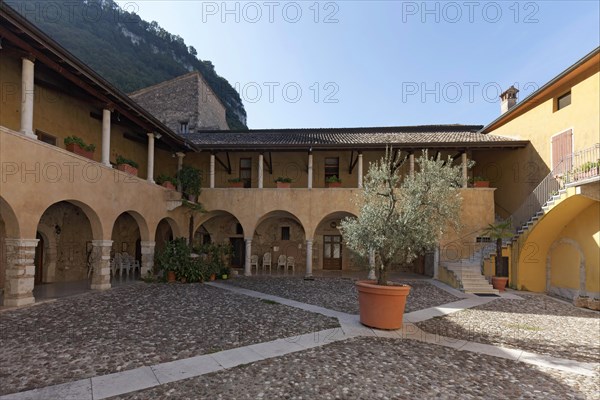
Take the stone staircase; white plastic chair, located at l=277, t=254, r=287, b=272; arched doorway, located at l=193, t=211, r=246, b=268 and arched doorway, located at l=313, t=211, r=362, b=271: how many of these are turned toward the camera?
4

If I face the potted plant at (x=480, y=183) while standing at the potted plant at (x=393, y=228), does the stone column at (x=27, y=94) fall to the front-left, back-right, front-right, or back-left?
back-left

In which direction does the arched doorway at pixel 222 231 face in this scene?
toward the camera

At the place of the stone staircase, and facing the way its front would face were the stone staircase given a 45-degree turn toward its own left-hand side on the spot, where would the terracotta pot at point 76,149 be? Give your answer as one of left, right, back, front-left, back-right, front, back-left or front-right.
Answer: right

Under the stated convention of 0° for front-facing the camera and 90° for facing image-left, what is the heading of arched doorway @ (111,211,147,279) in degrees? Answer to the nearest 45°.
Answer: approximately 315°

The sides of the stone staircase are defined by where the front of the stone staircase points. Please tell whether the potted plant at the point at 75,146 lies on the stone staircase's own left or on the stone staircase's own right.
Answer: on the stone staircase's own right

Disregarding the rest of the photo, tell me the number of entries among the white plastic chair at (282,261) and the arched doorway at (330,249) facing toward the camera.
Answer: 2

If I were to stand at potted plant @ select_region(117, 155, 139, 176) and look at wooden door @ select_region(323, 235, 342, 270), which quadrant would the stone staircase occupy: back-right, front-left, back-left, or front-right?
front-right

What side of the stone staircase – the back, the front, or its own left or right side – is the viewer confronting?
front

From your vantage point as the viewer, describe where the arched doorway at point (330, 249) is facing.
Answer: facing the viewer

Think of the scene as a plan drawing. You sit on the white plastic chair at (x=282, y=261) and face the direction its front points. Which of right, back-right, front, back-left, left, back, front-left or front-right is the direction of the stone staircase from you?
front-left

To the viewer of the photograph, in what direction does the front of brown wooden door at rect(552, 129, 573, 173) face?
facing the viewer and to the left of the viewer
